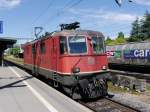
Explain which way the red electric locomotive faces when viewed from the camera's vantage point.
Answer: facing the viewer and to the right of the viewer
